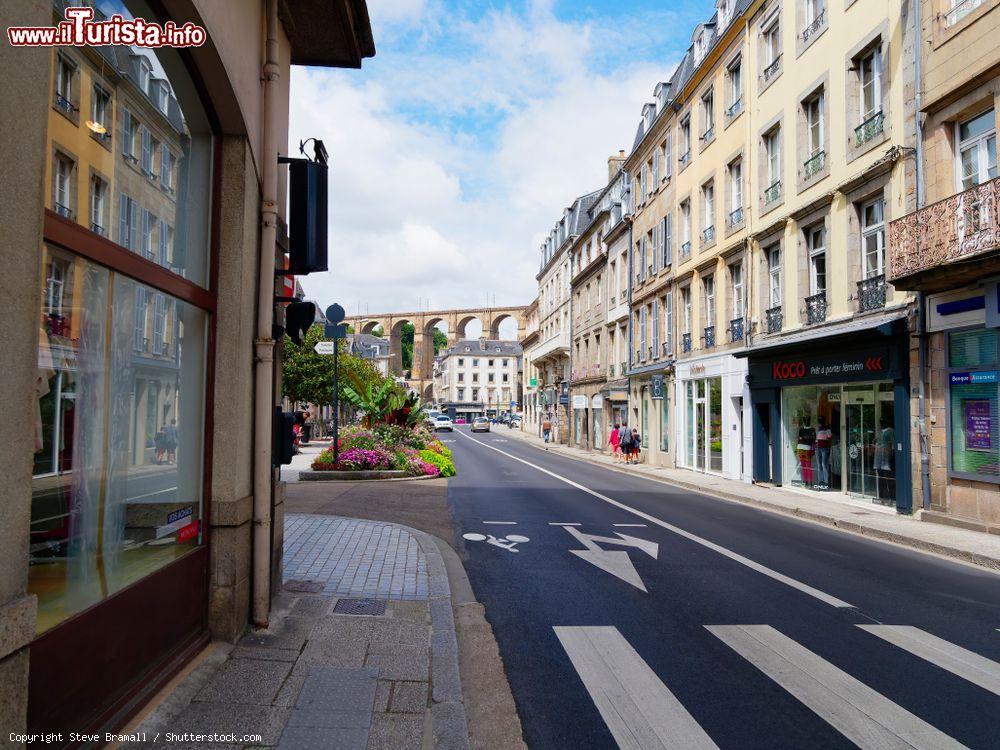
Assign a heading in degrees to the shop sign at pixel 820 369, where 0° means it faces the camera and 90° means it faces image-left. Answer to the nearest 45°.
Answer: approximately 45°

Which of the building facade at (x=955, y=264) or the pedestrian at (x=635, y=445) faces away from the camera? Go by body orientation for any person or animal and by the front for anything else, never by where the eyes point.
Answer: the pedestrian

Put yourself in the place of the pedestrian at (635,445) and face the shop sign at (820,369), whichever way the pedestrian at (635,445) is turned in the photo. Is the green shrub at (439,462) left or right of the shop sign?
right

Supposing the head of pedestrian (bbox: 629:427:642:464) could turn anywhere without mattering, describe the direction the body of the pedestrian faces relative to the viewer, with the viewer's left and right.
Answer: facing away from the viewer

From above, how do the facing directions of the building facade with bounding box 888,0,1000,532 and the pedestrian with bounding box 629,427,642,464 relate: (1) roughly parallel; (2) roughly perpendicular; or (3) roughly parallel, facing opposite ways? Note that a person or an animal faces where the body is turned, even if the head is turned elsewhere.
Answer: roughly perpendicular

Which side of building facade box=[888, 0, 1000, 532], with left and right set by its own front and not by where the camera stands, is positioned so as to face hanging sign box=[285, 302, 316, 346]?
front

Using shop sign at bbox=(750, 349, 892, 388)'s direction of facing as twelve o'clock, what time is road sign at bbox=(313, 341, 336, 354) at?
The road sign is roughly at 1 o'clock from the shop sign.

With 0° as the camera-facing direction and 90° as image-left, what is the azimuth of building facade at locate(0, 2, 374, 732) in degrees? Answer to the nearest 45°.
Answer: approximately 315°
